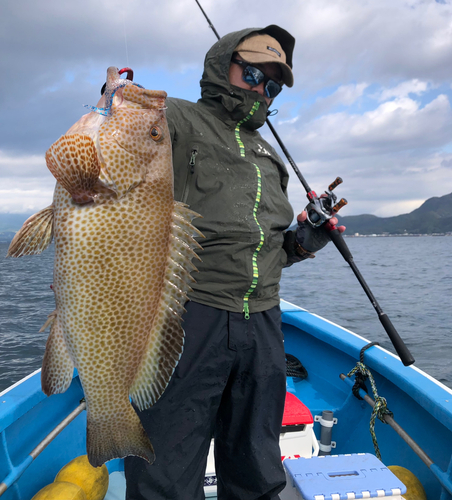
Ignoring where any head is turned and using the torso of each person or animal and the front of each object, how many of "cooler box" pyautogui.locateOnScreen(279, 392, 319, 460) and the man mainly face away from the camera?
0

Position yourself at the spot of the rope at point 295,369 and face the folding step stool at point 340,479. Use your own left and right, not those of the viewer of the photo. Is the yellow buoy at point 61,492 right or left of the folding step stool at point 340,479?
right

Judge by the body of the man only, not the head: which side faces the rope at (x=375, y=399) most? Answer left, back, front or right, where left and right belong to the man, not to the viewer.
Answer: left

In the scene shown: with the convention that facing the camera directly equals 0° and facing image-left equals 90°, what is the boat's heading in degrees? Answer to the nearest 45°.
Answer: approximately 180°
